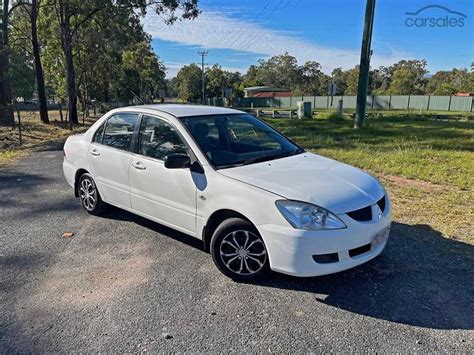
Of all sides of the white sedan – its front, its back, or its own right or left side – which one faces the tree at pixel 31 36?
back

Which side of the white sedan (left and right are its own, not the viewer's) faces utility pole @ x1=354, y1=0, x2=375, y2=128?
left

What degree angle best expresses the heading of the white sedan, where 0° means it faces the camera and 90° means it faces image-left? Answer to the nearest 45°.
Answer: approximately 315°

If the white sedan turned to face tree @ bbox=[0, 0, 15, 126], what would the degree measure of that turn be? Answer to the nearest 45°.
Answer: approximately 180°

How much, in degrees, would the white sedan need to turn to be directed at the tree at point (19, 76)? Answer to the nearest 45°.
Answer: approximately 180°

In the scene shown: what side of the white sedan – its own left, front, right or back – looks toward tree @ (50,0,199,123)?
back

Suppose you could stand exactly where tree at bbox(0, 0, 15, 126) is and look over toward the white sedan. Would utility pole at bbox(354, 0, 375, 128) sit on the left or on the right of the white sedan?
left
